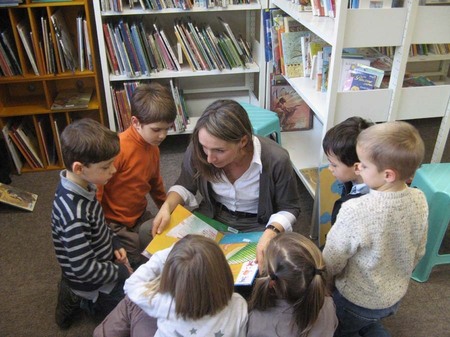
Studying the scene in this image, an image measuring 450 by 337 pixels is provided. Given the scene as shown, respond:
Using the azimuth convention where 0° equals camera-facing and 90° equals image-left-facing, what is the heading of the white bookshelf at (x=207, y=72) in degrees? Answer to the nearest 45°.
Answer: approximately 0°

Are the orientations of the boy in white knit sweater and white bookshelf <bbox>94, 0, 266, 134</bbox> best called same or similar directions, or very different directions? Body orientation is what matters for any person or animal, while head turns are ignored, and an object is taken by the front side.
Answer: very different directions

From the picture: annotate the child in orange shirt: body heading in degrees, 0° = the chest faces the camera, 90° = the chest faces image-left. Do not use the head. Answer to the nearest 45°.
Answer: approximately 315°

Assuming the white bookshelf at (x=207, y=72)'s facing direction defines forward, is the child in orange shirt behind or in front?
in front

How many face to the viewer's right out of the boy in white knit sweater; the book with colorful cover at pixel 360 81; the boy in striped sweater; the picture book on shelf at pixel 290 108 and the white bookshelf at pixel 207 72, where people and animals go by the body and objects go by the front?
1

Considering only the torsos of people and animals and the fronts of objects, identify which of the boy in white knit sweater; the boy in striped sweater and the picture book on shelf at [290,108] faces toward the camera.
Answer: the picture book on shelf

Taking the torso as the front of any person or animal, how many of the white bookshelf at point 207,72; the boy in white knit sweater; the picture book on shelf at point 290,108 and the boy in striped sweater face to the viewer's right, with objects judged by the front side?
1

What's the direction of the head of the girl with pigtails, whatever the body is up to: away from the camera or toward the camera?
away from the camera

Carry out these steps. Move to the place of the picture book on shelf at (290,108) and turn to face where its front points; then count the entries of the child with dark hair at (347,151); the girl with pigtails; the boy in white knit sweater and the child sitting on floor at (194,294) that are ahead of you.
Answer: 4

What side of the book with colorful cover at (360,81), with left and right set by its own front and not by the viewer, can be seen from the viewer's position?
front

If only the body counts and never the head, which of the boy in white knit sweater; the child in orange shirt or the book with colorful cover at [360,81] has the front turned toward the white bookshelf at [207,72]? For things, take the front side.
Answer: the boy in white knit sweater

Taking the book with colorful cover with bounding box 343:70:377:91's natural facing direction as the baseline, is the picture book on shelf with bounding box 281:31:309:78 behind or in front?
behind

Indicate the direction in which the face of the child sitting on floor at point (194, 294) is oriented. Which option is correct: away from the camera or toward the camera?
away from the camera

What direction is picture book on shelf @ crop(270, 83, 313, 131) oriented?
toward the camera
